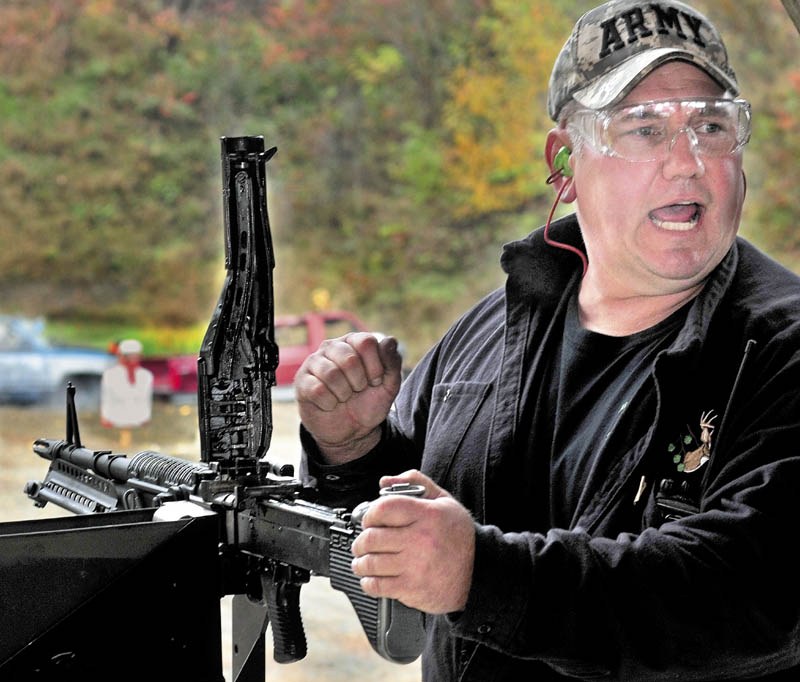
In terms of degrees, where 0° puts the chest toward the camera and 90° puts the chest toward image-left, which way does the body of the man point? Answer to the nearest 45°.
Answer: approximately 45°

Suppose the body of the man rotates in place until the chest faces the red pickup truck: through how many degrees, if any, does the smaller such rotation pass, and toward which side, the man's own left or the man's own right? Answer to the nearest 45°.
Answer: approximately 135° to the man's own right

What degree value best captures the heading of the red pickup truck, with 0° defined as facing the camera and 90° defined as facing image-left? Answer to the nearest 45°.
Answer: approximately 270°

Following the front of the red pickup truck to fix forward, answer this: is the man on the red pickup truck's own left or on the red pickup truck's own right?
on the red pickup truck's own right

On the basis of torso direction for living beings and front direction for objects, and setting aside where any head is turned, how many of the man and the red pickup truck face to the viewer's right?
1

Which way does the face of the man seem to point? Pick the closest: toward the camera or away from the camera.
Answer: toward the camera
